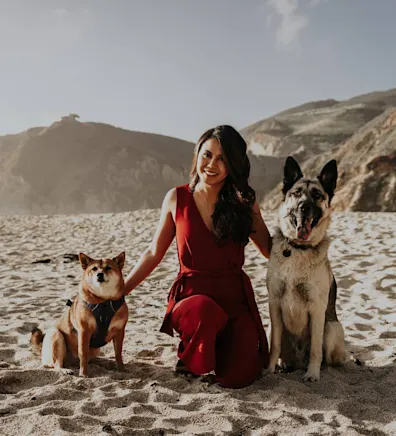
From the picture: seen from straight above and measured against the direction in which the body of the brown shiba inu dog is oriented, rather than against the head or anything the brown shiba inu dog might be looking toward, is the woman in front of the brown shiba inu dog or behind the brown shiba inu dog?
in front

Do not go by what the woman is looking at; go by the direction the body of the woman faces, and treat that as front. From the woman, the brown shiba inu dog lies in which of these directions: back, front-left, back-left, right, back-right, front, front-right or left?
right

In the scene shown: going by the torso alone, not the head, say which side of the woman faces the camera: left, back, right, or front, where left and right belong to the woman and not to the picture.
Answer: front

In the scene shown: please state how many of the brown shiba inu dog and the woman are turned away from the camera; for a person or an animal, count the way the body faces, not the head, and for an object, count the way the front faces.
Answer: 0
